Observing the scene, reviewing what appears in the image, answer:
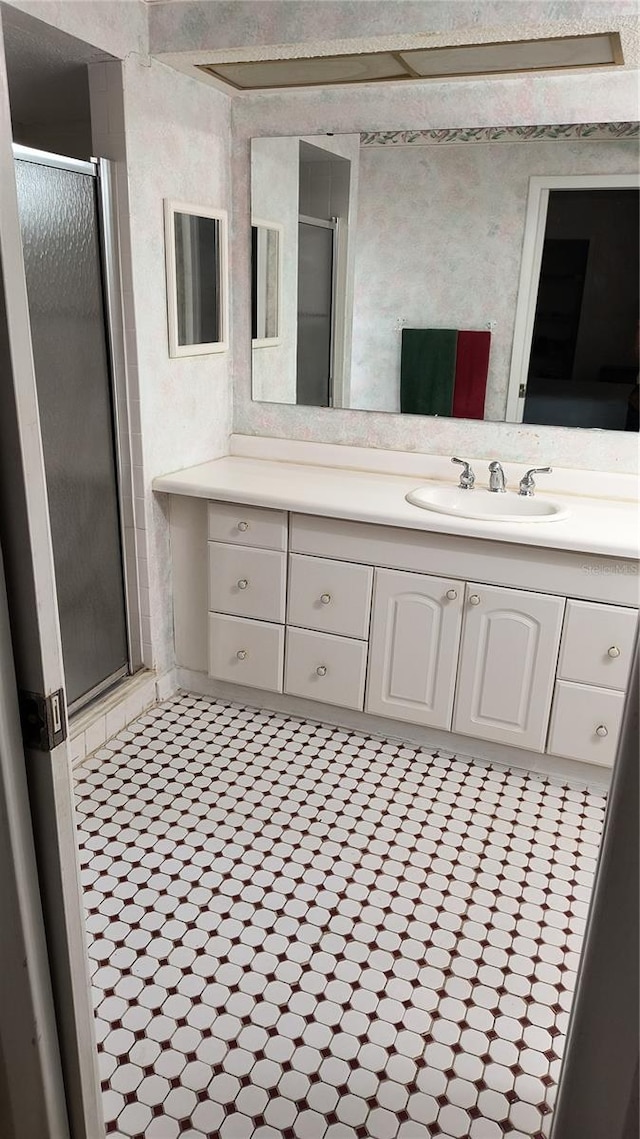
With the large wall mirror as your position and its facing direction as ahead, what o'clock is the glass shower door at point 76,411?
The glass shower door is roughly at 2 o'clock from the large wall mirror.

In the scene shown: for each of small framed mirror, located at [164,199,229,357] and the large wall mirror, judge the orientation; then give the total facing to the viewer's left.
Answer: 0

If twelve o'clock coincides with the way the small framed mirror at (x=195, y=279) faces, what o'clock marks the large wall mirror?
The large wall mirror is roughly at 11 o'clock from the small framed mirror.

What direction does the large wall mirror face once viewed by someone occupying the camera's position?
facing the viewer

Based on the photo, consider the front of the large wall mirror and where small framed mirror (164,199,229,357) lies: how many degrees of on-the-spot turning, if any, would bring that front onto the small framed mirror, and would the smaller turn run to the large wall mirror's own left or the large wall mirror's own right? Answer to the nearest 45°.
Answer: approximately 90° to the large wall mirror's own right

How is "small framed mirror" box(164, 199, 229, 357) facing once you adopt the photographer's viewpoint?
facing the viewer and to the right of the viewer
